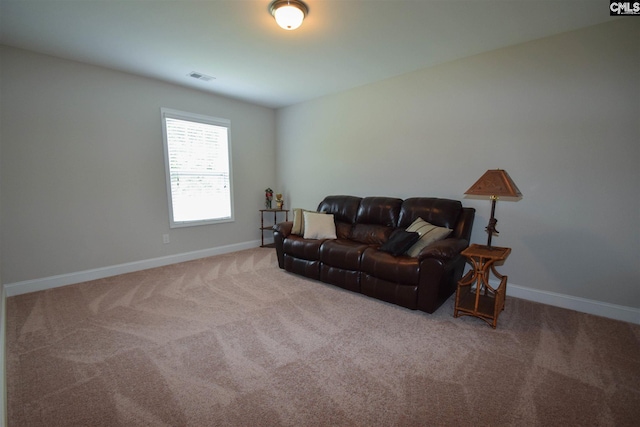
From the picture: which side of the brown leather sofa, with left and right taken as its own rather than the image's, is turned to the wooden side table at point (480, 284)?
left

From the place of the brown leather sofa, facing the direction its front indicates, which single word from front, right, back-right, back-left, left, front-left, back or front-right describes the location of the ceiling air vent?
front-right

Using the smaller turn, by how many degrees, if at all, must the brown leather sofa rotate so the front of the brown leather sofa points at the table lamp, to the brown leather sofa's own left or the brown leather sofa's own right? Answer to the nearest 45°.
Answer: approximately 135° to the brown leather sofa's own left

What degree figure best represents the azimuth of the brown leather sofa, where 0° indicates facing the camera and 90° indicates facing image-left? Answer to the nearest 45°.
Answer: approximately 45°

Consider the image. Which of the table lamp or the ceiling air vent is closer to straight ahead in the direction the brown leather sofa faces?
the ceiling air vent

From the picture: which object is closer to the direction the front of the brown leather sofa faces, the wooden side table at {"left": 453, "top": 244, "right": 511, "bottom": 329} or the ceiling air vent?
the ceiling air vent

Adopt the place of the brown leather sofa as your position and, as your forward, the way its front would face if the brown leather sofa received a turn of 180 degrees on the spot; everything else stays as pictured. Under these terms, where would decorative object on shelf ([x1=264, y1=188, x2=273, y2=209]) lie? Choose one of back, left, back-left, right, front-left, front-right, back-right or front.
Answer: left

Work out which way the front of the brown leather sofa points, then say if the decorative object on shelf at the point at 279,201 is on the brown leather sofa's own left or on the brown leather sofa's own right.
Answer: on the brown leather sofa's own right
